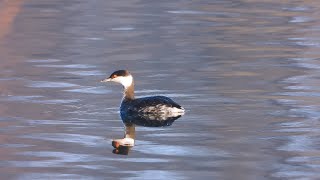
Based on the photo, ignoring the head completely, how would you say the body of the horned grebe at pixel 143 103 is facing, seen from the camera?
to the viewer's left
